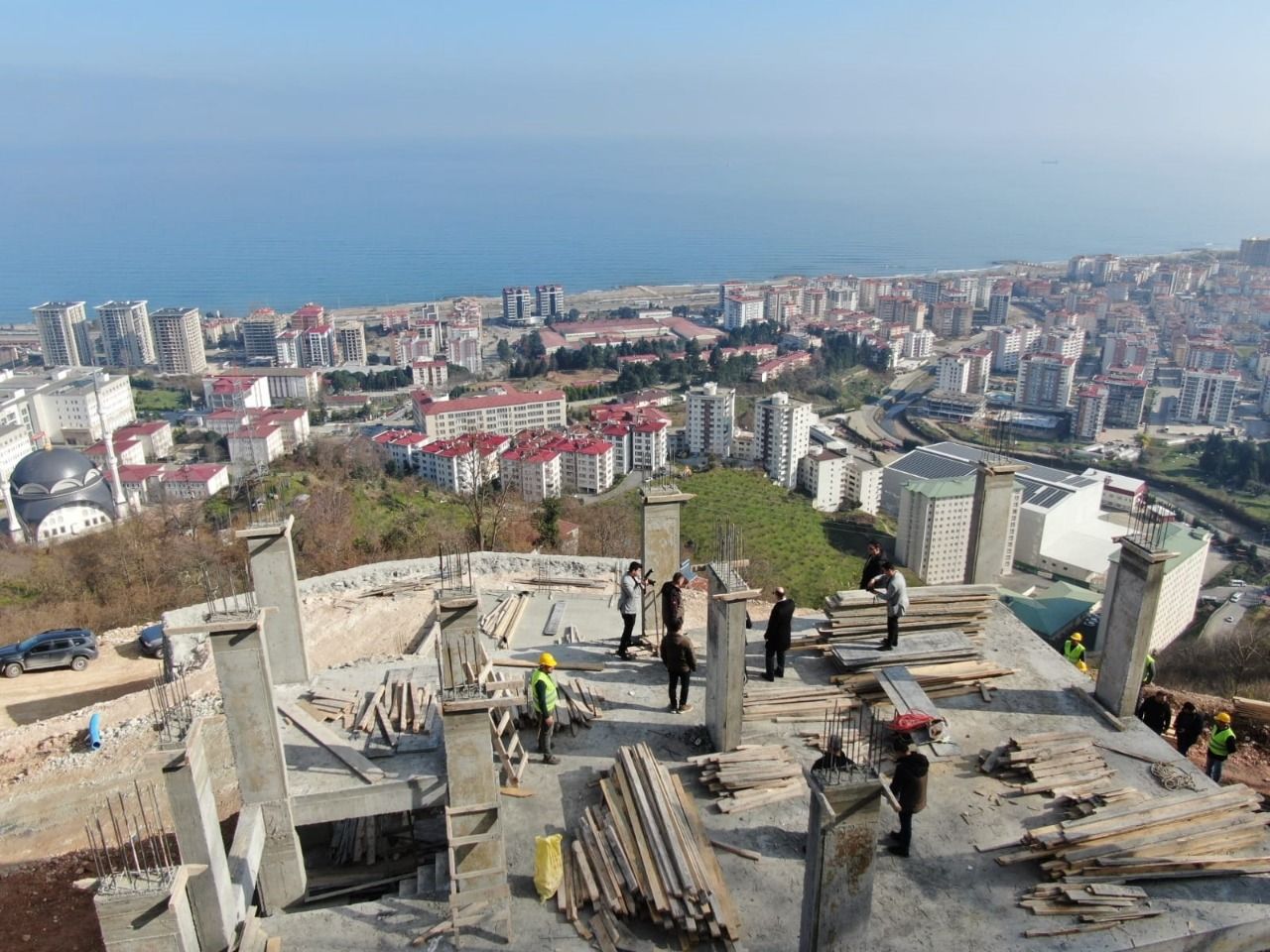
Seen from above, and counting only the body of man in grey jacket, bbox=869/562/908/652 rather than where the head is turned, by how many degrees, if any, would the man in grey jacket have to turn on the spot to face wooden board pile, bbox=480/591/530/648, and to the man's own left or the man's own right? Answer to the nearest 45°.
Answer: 0° — they already face it

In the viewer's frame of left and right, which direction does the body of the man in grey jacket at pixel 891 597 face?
facing to the left of the viewer

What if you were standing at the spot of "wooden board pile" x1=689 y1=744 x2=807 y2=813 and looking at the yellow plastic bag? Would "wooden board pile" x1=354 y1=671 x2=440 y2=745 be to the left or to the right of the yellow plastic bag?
right

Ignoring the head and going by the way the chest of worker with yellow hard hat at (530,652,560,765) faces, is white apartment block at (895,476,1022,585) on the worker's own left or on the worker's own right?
on the worker's own left

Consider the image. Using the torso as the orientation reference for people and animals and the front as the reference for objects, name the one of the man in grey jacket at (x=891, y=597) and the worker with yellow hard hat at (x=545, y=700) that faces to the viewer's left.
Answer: the man in grey jacket

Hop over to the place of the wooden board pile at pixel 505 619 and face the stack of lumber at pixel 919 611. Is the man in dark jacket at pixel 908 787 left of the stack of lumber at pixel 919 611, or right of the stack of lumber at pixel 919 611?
right

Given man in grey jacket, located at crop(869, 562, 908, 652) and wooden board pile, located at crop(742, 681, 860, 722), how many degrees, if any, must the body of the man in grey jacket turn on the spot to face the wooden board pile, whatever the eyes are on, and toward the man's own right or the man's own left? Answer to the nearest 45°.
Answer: approximately 45° to the man's own left

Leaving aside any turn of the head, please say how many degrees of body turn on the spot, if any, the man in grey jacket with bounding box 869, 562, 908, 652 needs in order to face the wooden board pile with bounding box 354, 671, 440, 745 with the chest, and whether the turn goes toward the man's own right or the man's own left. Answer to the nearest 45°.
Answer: approximately 45° to the man's own left

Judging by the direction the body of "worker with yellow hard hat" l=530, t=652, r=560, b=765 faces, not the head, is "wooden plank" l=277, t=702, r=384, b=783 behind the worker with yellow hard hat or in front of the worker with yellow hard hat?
behind

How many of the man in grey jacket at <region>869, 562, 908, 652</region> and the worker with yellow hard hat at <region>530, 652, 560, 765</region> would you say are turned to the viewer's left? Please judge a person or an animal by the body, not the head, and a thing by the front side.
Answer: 1
